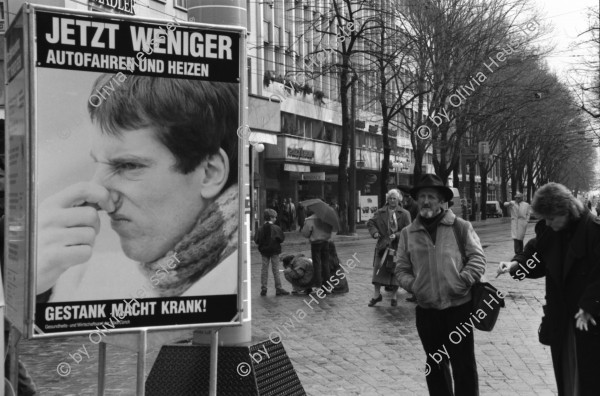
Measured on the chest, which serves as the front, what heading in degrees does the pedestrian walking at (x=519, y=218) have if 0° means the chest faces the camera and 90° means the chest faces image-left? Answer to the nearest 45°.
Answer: approximately 0°

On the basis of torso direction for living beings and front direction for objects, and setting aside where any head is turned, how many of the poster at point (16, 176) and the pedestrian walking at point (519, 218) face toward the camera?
1

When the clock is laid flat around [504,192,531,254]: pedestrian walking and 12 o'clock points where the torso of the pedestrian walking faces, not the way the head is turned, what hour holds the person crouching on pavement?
The person crouching on pavement is roughly at 1 o'clock from the pedestrian walking.

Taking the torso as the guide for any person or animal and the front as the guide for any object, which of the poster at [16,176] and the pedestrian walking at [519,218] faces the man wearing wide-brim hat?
the pedestrian walking

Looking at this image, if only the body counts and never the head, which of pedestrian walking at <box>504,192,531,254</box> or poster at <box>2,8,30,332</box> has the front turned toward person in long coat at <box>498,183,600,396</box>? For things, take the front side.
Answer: the pedestrian walking

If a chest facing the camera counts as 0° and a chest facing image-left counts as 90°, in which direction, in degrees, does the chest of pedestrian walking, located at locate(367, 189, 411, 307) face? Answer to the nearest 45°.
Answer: approximately 0°

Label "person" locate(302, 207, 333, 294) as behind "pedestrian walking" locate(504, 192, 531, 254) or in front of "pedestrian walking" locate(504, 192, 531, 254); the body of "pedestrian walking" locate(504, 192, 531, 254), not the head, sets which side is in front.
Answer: in front

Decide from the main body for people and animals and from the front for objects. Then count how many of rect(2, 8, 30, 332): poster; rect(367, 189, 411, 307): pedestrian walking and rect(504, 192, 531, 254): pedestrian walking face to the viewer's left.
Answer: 1

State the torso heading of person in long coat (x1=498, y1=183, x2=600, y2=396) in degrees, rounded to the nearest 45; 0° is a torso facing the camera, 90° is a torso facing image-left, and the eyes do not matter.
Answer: approximately 45°

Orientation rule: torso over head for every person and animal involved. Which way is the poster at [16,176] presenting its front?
to the viewer's left
